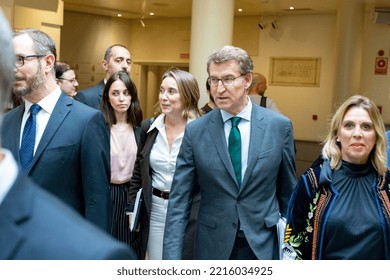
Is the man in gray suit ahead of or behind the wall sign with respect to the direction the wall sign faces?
ahead

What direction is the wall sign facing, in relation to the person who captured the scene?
facing the viewer

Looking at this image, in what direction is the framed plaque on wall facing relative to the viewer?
toward the camera

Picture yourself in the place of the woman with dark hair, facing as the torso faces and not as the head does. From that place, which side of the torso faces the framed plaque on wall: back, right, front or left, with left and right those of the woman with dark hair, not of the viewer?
back

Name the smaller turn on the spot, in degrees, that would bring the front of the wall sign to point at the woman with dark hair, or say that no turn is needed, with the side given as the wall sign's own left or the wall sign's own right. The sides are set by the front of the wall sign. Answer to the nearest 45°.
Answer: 0° — it already faces them

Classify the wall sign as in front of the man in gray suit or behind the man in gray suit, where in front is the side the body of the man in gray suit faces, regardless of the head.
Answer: behind

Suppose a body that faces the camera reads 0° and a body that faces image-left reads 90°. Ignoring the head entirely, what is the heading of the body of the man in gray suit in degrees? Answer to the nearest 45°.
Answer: approximately 0°

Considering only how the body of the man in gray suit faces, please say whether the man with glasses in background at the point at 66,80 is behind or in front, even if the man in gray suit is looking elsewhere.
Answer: behind
